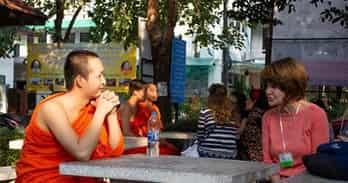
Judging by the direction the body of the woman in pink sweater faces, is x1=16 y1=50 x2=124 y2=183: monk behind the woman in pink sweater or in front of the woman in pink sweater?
in front

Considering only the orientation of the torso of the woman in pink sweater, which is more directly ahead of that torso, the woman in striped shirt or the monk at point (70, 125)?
the monk

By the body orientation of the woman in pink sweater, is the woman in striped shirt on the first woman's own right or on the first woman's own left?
on the first woman's own right

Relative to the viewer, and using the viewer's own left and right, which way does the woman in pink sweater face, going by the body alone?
facing the viewer and to the left of the viewer

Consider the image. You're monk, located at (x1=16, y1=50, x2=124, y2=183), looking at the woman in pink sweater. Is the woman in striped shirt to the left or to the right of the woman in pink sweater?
left

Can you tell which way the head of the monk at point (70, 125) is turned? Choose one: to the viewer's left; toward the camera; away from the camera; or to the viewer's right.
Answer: to the viewer's right

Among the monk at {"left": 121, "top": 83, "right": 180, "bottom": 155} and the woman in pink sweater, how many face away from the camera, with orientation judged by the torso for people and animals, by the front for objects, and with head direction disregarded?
0

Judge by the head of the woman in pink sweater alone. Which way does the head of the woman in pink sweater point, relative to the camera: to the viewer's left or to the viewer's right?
to the viewer's left

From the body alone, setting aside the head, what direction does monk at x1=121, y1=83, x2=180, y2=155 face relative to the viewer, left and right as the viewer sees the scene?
facing the viewer and to the right of the viewer

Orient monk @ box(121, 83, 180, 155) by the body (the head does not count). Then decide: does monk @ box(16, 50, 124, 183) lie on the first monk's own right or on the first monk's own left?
on the first monk's own right

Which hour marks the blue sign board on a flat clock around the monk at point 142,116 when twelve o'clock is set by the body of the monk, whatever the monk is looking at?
The blue sign board is roughly at 8 o'clock from the monk.
